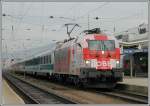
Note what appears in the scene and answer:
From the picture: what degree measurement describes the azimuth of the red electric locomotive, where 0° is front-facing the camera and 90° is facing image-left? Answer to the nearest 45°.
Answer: approximately 315°
